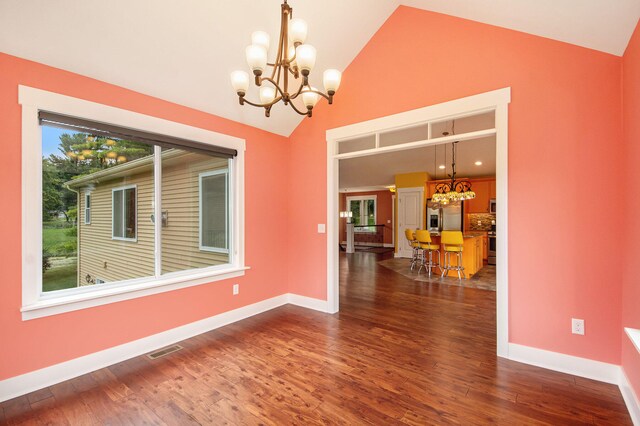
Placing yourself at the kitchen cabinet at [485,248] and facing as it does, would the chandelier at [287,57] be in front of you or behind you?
in front

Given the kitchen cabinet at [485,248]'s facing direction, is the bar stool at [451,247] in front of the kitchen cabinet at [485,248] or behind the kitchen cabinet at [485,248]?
in front

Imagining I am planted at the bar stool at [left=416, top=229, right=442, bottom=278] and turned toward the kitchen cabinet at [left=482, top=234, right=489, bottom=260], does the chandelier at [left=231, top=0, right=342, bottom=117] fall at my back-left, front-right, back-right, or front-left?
back-right

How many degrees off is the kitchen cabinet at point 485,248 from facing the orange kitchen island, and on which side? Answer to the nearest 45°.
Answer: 0° — it already faces it

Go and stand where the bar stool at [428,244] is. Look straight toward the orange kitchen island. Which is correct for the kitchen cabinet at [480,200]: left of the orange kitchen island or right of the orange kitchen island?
left
